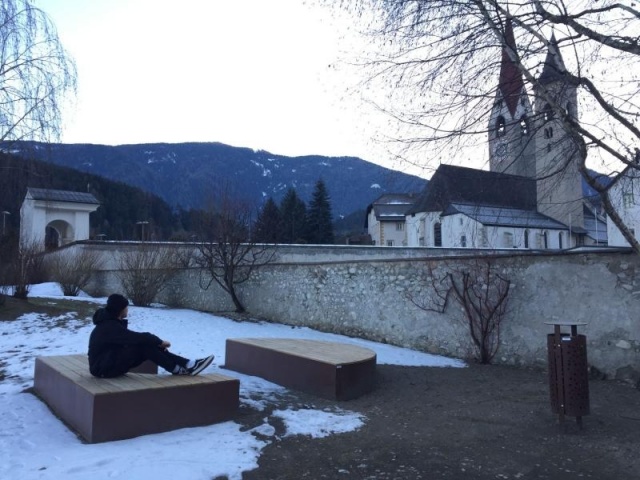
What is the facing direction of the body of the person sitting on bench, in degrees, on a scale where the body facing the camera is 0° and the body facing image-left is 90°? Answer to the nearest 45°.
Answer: approximately 270°

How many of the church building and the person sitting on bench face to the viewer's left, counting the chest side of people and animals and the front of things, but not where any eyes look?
0

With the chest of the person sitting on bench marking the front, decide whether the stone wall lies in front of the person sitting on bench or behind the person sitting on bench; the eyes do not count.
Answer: in front

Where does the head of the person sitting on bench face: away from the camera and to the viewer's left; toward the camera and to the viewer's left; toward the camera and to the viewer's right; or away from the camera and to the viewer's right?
away from the camera and to the viewer's right

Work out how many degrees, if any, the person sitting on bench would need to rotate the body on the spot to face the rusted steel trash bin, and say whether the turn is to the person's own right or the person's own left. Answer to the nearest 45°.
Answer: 0° — they already face it

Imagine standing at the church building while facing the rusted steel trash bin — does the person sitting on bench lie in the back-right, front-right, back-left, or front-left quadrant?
front-right
